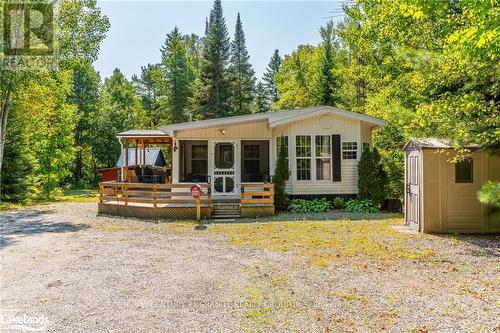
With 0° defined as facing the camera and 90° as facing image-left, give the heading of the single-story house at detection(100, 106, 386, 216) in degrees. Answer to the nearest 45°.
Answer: approximately 0°

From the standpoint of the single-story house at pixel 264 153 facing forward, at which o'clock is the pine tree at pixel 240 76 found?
The pine tree is roughly at 6 o'clock from the single-story house.

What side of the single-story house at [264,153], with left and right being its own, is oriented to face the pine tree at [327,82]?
back

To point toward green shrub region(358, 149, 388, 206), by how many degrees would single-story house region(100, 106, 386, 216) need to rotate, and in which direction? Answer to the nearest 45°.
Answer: approximately 90° to its left

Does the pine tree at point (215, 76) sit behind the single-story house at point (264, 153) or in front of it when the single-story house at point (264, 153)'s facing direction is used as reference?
behind

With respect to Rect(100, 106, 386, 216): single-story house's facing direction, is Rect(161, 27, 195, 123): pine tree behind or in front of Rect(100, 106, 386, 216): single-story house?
behind

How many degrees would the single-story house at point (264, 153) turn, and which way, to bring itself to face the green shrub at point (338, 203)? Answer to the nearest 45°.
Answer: approximately 90° to its left
